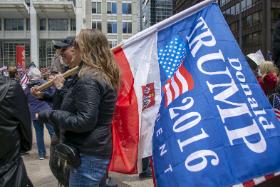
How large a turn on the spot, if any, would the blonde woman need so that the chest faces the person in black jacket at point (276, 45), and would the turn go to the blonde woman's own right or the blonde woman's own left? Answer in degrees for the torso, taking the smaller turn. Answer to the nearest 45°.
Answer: approximately 180°

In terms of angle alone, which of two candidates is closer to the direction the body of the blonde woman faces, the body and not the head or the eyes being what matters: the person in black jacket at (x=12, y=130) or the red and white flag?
the person in black jacket

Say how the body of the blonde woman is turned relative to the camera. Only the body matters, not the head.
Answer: to the viewer's left
